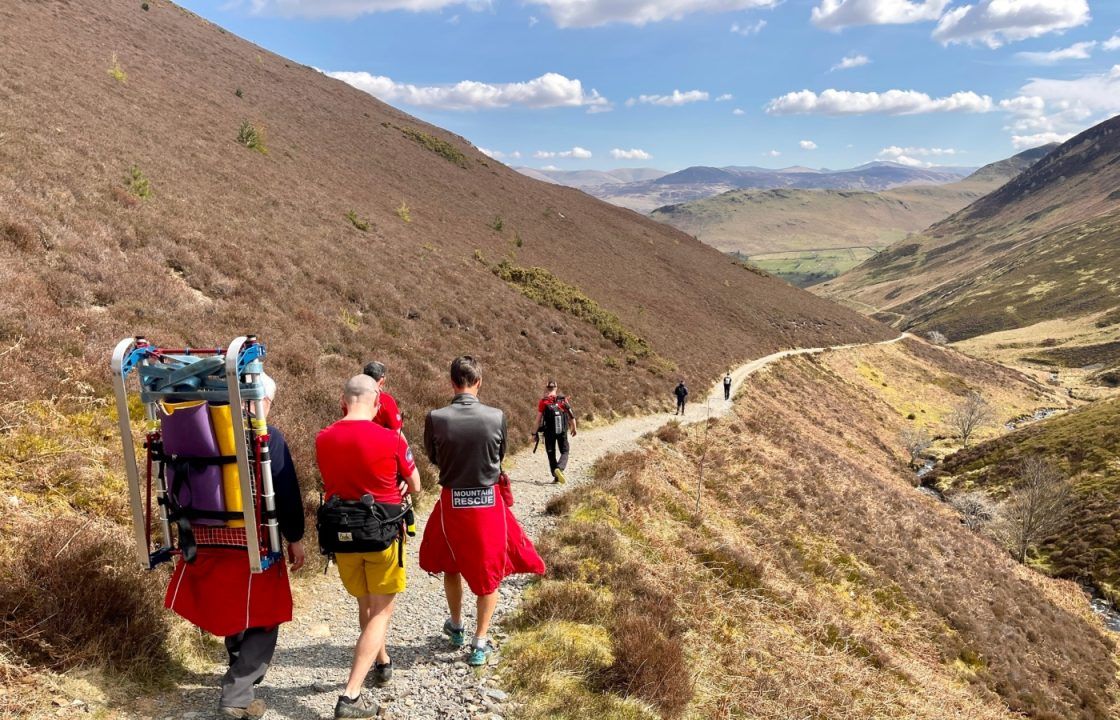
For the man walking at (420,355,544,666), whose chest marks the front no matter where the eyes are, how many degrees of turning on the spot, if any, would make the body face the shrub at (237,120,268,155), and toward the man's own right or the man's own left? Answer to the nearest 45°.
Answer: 0° — they already face it

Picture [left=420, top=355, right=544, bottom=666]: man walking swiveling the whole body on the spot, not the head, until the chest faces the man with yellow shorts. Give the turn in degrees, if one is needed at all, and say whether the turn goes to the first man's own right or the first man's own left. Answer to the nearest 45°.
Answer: approximately 135° to the first man's own left

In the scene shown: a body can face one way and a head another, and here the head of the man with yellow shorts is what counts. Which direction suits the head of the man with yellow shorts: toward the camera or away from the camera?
away from the camera

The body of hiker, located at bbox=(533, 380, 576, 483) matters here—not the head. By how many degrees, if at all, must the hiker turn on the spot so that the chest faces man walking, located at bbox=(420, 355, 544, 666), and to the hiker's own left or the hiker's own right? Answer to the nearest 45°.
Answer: approximately 180°

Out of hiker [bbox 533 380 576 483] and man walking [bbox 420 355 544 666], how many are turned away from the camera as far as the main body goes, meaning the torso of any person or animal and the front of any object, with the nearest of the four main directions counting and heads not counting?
2

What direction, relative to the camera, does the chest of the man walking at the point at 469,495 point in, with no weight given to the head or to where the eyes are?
away from the camera

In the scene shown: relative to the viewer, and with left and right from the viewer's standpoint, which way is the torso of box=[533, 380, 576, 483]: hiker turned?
facing away from the viewer

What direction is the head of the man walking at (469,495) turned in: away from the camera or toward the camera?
away from the camera

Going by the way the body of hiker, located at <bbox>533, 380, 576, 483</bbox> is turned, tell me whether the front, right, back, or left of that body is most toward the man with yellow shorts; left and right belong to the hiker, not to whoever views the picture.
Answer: back
